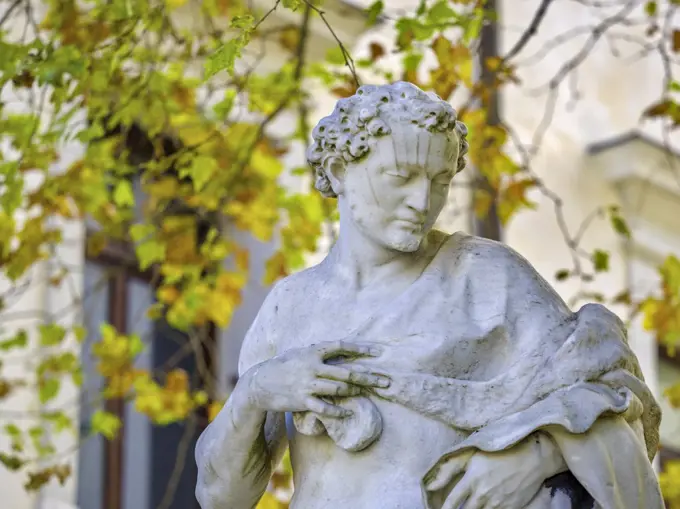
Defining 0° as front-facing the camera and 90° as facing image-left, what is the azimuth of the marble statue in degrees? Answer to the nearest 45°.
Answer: approximately 0°
